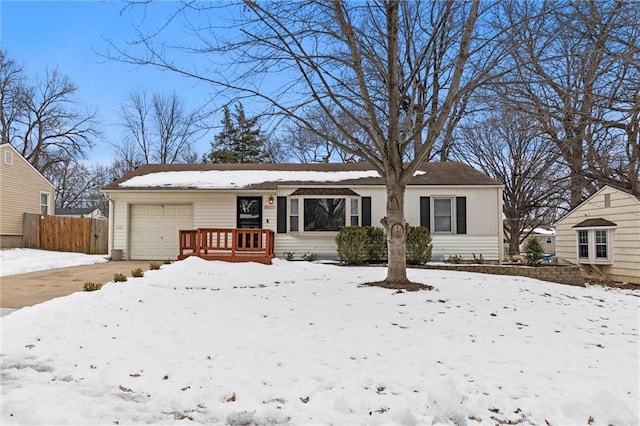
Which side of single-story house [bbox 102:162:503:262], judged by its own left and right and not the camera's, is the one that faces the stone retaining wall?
left

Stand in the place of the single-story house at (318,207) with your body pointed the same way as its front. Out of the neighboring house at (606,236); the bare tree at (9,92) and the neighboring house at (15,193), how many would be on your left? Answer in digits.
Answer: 1

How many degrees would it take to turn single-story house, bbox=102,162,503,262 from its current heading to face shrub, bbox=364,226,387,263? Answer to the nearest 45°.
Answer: approximately 45° to its left

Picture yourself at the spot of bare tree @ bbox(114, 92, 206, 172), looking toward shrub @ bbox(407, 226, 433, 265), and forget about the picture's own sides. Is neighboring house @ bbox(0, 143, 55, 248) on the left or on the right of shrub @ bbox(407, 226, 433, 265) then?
right

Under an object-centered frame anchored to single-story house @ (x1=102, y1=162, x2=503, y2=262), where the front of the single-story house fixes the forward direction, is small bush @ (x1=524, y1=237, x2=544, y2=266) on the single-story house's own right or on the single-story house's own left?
on the single-story house's own left

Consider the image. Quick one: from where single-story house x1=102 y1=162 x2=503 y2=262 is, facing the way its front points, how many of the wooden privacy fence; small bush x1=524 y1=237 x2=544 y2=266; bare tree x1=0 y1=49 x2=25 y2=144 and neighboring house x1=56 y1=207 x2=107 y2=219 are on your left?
1

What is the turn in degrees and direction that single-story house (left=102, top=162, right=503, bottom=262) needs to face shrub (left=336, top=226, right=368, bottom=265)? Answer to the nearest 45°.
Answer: approximately 45° to its left

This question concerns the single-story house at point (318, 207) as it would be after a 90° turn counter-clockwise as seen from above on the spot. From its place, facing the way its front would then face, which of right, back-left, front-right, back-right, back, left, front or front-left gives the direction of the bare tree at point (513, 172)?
front-left

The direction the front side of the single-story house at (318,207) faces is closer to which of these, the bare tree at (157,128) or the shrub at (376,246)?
the shrub

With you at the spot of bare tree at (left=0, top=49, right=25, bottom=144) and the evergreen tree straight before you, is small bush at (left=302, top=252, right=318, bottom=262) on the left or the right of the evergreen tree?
right

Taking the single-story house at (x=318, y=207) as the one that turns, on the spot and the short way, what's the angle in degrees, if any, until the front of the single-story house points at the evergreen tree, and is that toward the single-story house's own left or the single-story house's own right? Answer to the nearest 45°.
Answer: approximately 180°

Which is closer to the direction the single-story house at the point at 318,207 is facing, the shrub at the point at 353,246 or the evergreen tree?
the shrub

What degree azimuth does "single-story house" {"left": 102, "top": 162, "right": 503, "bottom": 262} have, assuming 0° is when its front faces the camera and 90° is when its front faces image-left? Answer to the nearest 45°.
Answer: approximately 0°
